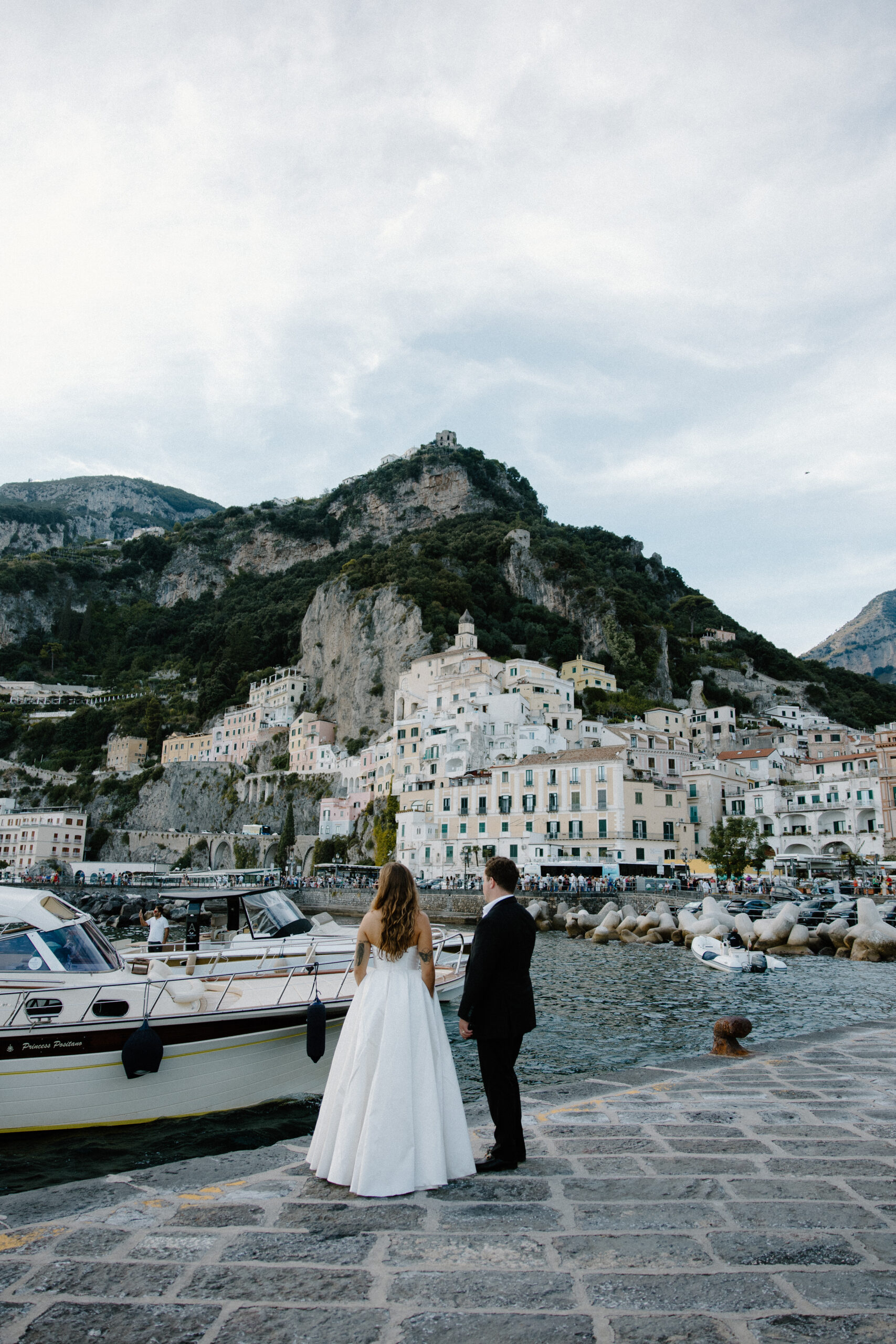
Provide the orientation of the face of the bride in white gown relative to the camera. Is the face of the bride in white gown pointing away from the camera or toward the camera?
away from the camera

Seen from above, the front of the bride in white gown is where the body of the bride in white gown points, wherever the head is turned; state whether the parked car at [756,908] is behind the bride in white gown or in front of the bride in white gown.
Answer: in front

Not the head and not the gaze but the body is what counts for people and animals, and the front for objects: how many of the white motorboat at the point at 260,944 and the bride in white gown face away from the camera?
1

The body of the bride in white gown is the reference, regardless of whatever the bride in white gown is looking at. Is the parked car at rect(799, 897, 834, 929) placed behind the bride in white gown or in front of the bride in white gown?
in front

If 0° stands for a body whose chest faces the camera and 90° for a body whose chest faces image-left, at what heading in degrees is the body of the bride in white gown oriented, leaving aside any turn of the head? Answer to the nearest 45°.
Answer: approximately 180°

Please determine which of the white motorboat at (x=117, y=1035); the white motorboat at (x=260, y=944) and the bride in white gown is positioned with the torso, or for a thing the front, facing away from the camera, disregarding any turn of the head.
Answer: the bride in white gown

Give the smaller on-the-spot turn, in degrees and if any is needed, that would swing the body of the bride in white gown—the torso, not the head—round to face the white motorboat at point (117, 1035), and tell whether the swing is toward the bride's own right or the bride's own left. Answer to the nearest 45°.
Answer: approximately 45° to the bride's own left
